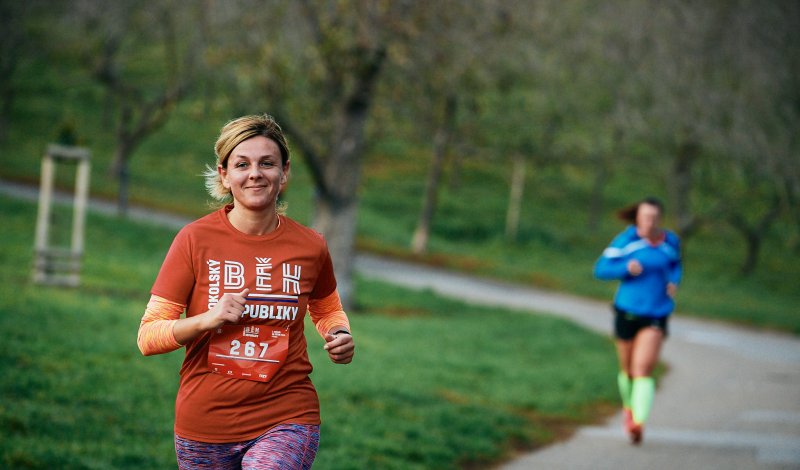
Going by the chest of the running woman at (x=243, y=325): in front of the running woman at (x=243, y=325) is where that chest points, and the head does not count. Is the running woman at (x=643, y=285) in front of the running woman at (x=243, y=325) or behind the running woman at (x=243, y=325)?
behind

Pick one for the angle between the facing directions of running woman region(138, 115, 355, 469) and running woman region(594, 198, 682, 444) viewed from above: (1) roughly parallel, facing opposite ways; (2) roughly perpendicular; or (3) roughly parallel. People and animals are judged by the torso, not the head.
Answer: roughly parallel

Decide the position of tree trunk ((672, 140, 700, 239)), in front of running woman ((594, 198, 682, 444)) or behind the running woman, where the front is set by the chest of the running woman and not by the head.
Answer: behind

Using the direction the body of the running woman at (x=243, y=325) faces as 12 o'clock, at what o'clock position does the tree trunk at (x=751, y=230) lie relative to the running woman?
The tree trunk is roughly at 7 o'clock from the running woman.

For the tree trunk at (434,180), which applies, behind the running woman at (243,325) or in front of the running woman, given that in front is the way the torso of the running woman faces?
behind

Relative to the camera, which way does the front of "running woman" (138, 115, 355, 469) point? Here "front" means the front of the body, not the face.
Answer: toward the camera

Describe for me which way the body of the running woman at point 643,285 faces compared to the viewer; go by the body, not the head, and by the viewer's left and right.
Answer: facing the viewer

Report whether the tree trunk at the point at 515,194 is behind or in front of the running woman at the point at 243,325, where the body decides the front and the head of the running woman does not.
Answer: behind

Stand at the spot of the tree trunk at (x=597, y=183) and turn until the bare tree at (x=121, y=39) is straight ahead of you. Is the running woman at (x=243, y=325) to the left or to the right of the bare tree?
left

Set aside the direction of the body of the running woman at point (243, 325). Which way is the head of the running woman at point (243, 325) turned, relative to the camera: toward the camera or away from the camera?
toward the camera

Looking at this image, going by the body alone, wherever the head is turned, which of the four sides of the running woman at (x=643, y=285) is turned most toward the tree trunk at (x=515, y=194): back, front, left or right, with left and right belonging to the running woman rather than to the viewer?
back

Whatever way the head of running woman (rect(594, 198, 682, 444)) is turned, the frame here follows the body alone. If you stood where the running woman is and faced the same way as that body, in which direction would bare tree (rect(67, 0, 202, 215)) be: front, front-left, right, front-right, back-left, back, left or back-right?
back-right

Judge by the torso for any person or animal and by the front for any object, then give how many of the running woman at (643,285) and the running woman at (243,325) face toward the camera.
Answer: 2

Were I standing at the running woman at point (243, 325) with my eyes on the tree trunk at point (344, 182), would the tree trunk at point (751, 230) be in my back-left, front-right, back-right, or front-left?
front-right
